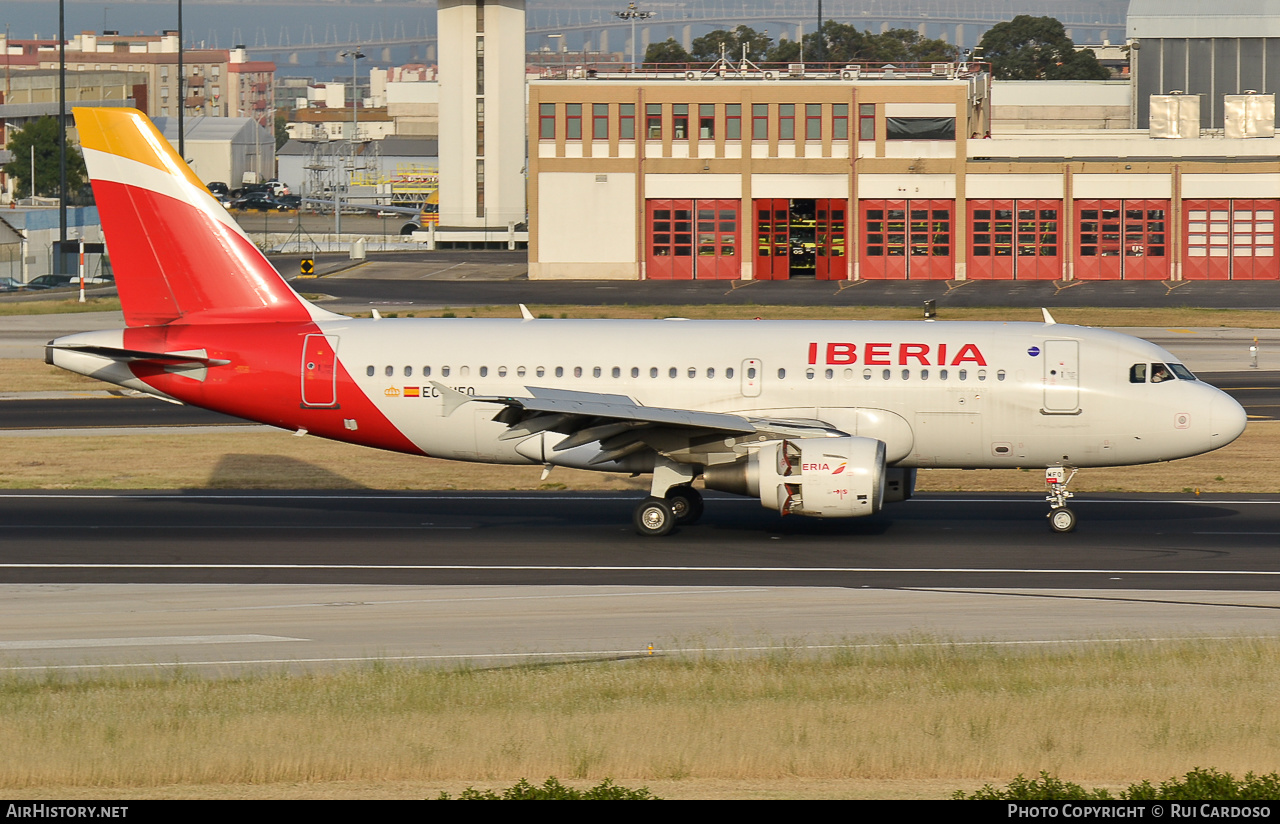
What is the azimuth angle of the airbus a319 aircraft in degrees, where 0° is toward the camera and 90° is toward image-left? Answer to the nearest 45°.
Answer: approximately 270°
